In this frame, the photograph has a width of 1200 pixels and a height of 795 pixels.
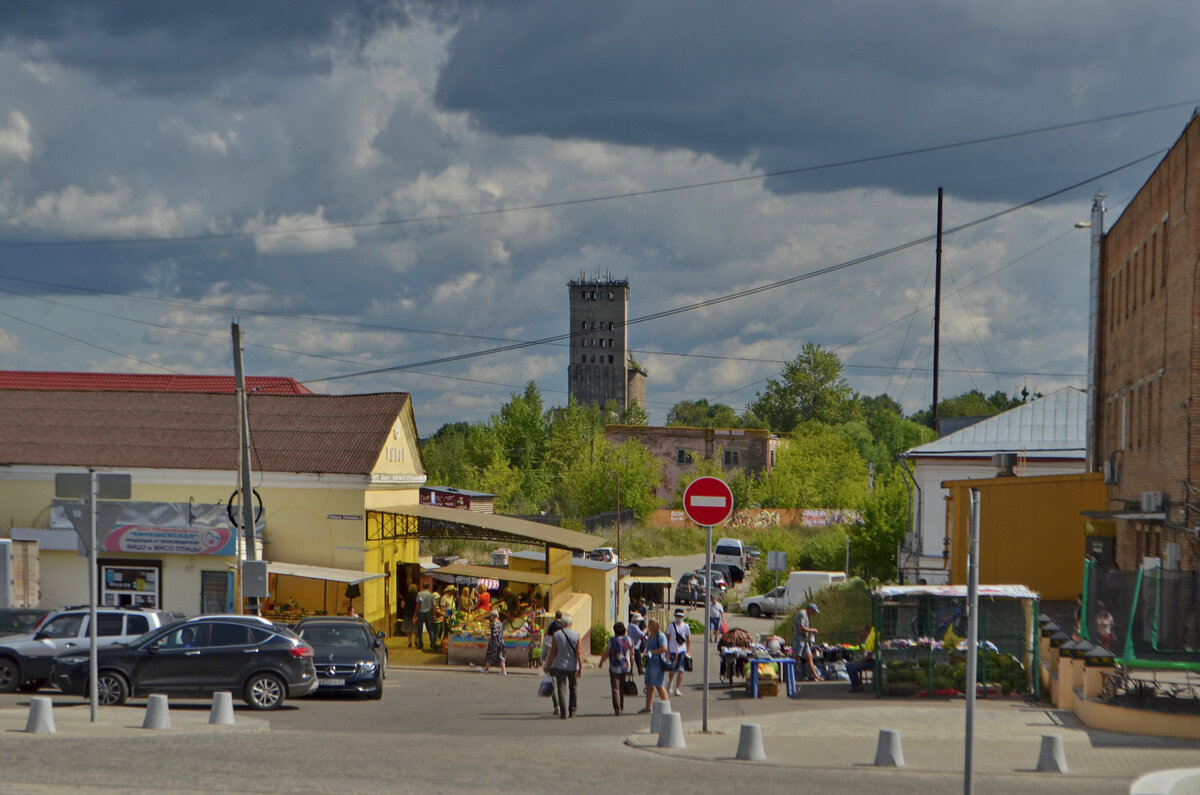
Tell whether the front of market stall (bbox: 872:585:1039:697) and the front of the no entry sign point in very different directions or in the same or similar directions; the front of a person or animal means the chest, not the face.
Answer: same or similar directions

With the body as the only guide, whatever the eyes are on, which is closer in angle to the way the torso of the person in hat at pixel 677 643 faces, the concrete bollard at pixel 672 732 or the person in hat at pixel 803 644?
the concrete bollard

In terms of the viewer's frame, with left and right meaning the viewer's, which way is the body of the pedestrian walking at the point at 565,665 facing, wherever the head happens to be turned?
facing away from the viewer

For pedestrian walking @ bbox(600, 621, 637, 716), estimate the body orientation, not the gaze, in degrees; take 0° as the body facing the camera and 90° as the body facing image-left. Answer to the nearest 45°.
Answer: approximately 180°

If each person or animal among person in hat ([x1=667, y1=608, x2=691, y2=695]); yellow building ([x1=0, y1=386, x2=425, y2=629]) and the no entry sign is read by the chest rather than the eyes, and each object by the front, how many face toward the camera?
3

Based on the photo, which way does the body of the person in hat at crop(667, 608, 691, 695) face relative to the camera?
toward the camera

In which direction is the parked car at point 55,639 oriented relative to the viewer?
to the viewer's left

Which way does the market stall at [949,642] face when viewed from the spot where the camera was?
facing the viewer

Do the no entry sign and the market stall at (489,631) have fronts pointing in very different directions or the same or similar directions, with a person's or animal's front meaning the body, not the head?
same or similar directions
